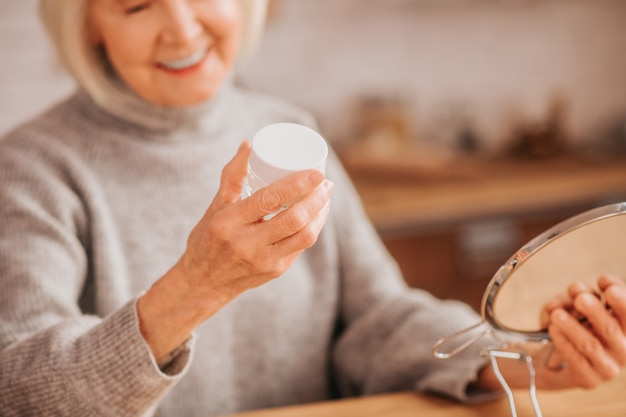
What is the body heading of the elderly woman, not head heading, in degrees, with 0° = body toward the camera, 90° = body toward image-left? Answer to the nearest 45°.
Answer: approximately 315°

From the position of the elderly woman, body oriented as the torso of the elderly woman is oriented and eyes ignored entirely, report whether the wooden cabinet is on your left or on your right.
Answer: on your left
